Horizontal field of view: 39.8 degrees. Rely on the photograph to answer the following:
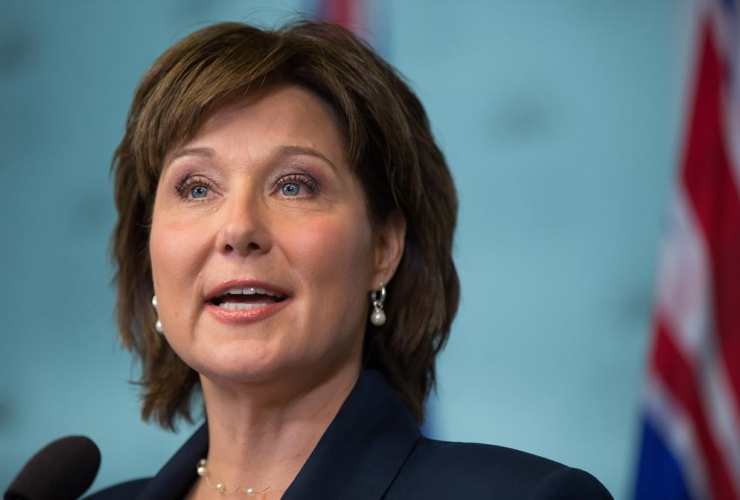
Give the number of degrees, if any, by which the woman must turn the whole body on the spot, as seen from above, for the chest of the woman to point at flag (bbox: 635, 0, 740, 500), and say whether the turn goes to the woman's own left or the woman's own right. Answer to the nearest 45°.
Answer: approximately 180°

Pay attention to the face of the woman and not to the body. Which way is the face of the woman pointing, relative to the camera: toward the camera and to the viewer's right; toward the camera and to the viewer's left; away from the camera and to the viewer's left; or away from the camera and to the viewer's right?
toward the camera and to the viewer's left

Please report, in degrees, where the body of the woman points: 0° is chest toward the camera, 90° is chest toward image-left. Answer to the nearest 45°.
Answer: approximately 45°
